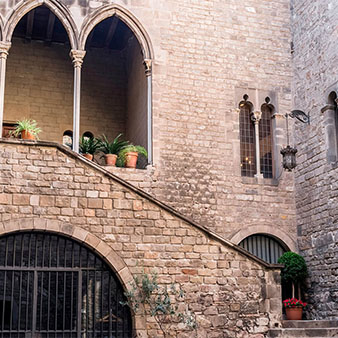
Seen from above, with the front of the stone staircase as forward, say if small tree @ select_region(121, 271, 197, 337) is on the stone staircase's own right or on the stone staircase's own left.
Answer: on the stone staircase's own right
